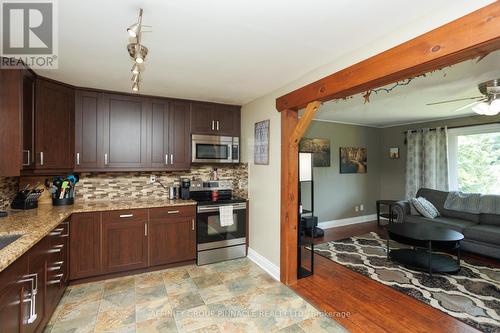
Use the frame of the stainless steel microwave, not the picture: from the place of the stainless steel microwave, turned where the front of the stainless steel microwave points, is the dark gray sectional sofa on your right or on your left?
on your left

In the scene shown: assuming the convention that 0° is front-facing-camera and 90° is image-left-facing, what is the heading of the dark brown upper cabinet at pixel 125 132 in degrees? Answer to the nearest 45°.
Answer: approximately 0°

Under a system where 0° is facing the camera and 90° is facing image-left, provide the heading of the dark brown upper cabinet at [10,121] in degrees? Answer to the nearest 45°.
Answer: approximately 270°

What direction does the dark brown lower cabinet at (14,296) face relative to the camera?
to the viewer's right
